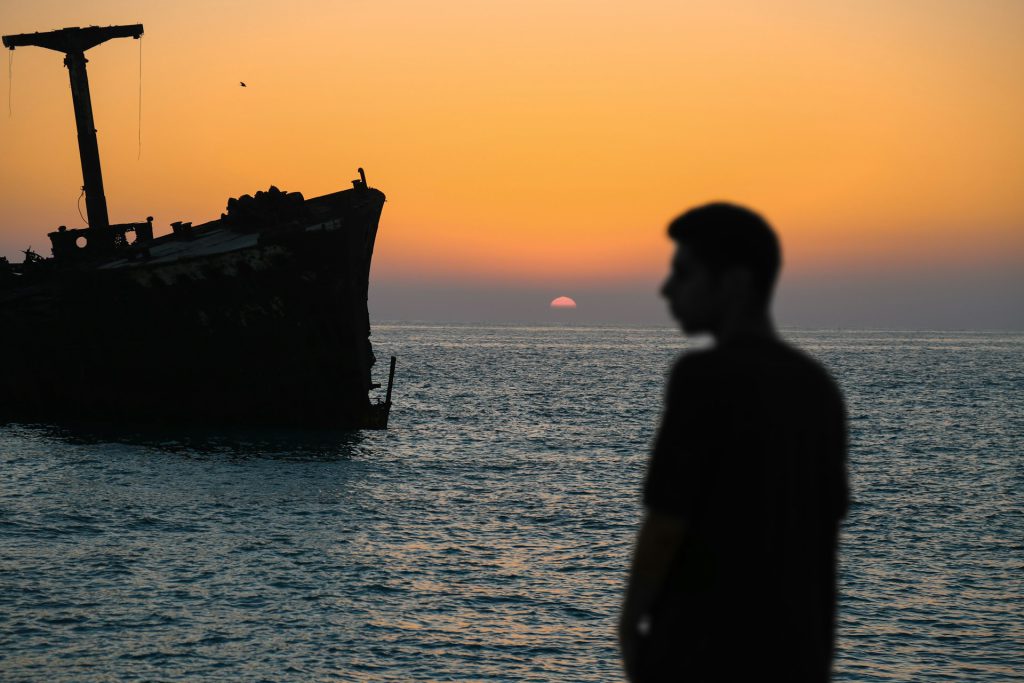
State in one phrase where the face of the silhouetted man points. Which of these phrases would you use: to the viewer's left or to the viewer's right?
to the viewer's left

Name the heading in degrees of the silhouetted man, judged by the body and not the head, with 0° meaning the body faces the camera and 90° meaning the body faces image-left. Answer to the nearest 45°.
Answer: approximately 135°

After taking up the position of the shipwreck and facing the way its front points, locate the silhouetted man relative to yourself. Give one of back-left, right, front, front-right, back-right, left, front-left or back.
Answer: front-right

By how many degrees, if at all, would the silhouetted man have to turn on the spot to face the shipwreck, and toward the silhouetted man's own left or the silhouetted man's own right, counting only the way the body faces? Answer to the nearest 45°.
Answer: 0° — they already face it
